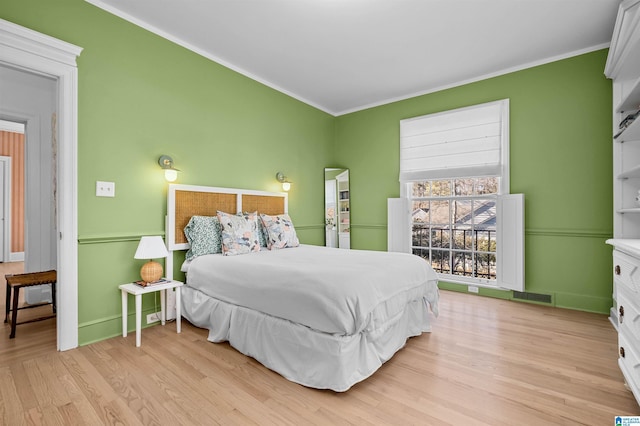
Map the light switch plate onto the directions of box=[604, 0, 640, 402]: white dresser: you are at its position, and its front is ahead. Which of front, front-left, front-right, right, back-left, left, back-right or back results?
front-left

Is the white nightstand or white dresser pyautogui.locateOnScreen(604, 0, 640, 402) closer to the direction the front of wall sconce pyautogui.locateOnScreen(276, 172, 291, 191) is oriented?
the white dresser

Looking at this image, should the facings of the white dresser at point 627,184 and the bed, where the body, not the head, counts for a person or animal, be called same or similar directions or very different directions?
very different directions

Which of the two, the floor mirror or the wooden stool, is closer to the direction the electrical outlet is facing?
the floor mirror

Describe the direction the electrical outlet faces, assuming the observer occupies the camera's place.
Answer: facing the viewer and to the right of the viewer

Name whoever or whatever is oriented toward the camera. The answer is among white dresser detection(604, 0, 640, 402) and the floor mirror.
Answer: the floor mirror

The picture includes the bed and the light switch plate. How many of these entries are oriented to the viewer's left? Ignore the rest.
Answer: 0

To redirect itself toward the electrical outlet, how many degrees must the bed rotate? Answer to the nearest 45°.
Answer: approximately 180°

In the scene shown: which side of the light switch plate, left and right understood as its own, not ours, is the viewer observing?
front

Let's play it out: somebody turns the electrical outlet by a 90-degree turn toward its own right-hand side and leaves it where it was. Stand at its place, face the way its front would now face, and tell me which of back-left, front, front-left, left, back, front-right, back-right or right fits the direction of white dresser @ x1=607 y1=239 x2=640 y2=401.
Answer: left

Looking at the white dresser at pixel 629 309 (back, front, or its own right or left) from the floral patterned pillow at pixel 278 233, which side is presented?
front

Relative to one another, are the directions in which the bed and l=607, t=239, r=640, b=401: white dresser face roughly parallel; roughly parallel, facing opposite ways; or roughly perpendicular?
roughly parallel, facing opposite ways

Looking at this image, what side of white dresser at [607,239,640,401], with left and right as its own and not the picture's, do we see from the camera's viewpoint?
left

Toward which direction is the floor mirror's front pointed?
toward the camera
